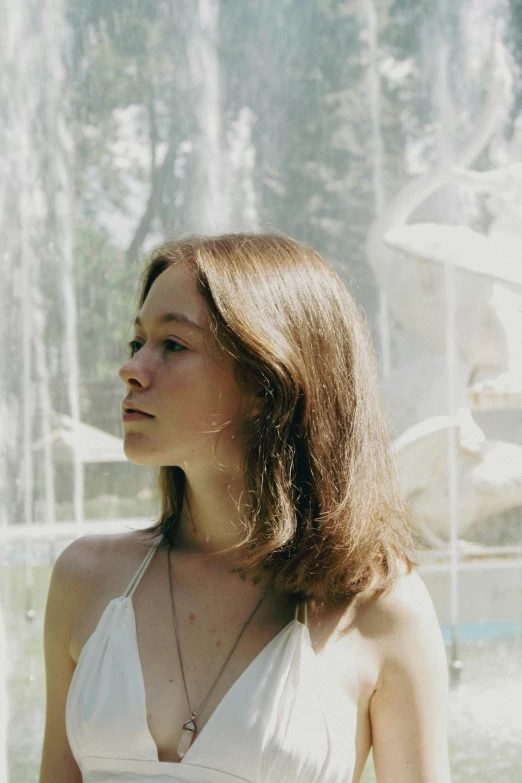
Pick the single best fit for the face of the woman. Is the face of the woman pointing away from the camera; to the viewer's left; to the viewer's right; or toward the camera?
to the viewer's left

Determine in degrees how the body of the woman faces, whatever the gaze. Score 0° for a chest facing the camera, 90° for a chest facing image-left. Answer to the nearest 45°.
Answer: approximately 45°
